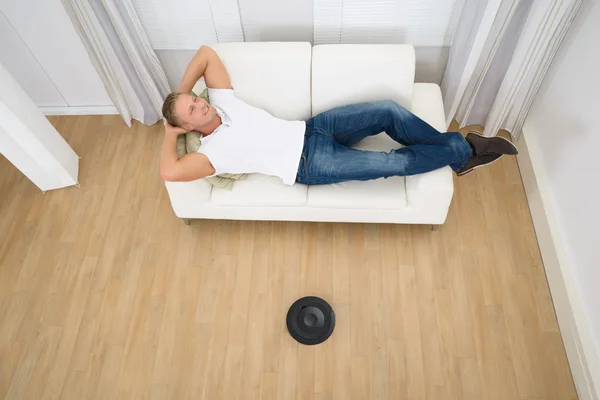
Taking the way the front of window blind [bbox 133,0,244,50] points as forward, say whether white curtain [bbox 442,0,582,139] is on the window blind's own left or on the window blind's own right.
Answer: on the window blind's own left

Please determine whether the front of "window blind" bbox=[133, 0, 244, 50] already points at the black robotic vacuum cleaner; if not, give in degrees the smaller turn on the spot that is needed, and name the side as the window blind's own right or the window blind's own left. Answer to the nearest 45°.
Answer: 0° — it already faces it

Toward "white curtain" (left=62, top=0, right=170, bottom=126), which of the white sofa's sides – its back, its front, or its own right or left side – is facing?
right

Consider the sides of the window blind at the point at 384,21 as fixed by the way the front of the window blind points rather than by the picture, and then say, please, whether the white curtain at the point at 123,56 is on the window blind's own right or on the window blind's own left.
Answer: on the window blind's own right

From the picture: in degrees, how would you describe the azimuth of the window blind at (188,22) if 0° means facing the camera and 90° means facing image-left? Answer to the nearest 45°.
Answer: approximately 0°

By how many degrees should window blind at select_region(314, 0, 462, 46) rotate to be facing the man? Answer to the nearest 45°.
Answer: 0° — it already faces them
